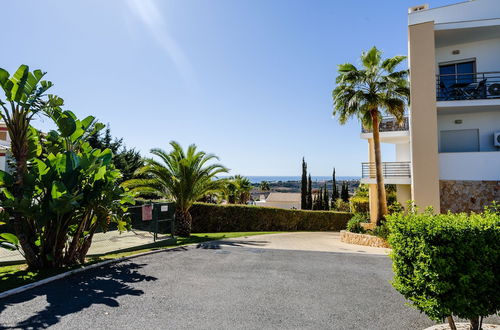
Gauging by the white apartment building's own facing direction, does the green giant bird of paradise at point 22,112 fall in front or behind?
in front

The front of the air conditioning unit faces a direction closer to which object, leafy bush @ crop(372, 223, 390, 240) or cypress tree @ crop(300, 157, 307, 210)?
the leafy bush

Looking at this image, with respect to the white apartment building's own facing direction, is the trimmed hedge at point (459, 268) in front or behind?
in front

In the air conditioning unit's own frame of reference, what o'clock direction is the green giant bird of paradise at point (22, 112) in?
The green giant bird of paradise is roughly at 1 o'clock from the air conditioning unit.
